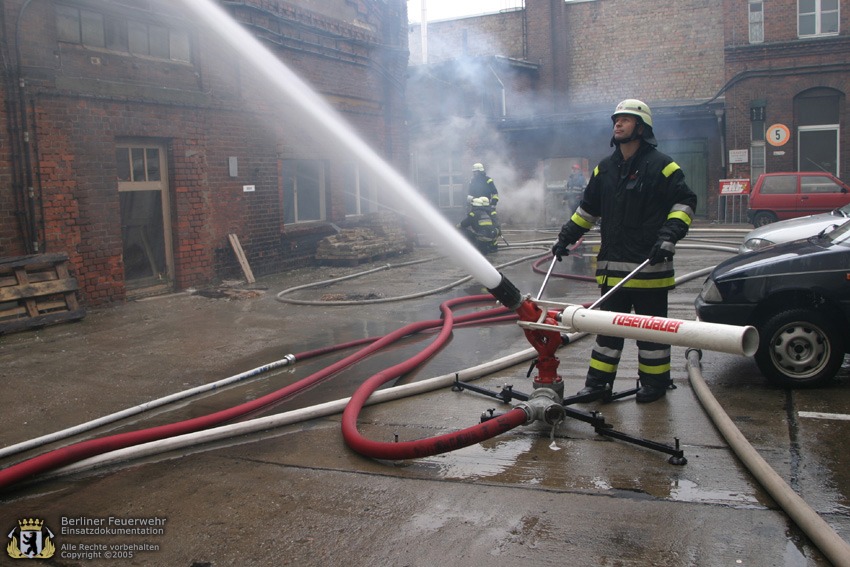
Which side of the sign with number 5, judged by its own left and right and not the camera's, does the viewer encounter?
front

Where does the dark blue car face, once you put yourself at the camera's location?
facing to the left of the viewer

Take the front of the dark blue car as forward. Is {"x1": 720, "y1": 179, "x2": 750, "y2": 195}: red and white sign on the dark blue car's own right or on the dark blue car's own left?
on the dark blue car's own right

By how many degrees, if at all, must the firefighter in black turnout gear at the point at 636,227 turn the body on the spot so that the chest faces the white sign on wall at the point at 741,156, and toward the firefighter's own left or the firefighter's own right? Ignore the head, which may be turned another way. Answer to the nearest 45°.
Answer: approximately 135° to the firefighter's own right

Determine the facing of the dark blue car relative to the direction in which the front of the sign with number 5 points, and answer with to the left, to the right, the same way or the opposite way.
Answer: to the right

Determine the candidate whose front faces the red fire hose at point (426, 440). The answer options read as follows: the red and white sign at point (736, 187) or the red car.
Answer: the red and white sign

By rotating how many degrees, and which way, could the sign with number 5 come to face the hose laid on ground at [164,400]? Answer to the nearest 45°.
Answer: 0° — it already faces it

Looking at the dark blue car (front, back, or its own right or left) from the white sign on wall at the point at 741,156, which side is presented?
right

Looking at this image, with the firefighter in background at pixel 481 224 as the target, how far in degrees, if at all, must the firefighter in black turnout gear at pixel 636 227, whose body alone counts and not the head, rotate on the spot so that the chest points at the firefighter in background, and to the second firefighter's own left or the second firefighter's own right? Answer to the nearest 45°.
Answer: approximately 135° to the second firefighter's own right

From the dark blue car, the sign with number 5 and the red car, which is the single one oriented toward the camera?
the sign with number 5

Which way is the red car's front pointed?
to the viewer's right

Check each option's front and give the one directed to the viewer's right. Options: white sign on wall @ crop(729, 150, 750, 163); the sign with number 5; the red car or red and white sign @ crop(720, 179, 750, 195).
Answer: the red car

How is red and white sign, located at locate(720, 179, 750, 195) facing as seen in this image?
toward the camera

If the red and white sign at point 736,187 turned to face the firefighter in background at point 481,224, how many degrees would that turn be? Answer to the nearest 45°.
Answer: approximately 45° to its right

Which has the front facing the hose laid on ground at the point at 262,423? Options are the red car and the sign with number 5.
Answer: the sign with number 5

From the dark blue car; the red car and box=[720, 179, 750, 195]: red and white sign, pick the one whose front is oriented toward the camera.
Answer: the red and white sign
